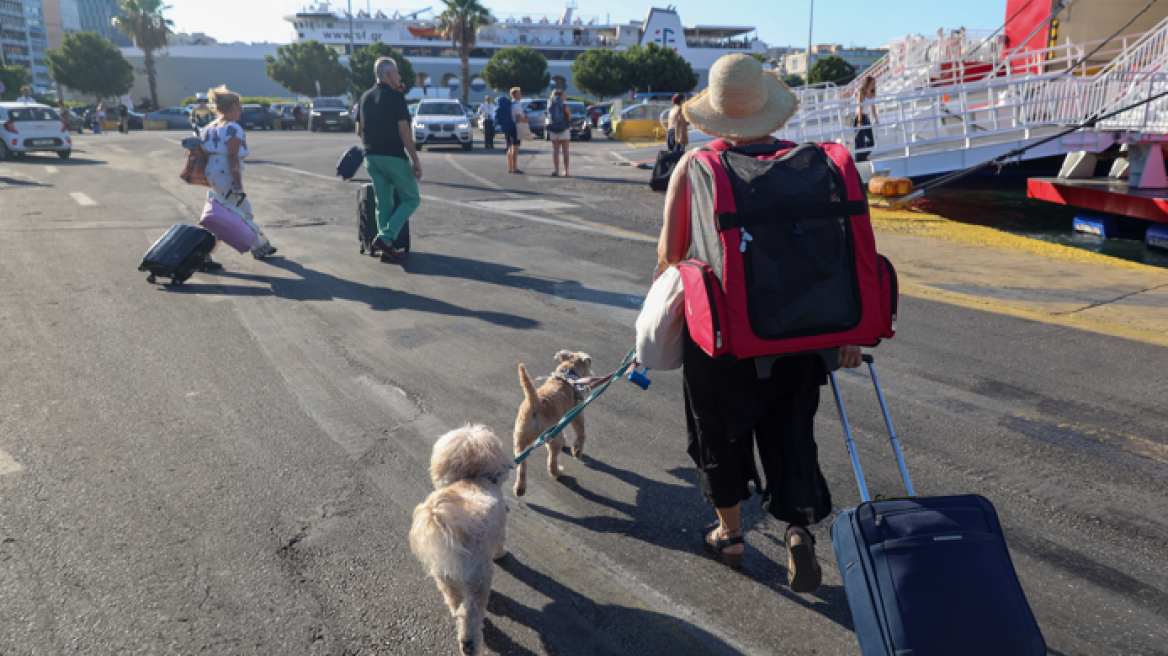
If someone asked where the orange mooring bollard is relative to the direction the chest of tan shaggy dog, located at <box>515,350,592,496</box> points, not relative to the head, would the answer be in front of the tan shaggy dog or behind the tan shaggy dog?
in front

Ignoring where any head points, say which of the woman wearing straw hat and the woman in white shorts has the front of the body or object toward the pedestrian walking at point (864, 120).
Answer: the woman wearing straw hat

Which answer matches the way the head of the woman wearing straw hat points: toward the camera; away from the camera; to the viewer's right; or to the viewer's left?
away from the camera

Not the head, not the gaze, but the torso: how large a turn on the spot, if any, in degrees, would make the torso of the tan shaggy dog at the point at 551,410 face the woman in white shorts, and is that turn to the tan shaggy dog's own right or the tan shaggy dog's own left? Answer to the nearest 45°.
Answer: approximately 45° to the tan shaggy dog's own left

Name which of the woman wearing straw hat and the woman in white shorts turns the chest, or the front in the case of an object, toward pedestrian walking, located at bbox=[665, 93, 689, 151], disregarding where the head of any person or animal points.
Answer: the woman wearing straw hat

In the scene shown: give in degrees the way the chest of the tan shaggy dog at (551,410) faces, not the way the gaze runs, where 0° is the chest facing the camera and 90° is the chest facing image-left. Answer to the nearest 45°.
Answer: approximately 225°

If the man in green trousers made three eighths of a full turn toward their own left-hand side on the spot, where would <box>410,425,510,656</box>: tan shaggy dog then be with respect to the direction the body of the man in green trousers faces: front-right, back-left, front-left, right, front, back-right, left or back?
left

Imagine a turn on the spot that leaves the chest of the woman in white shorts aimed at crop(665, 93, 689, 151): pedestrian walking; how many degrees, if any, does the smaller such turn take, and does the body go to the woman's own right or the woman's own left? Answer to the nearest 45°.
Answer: approximately 135° to the woman's own right

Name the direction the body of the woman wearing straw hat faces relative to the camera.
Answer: away from the camera

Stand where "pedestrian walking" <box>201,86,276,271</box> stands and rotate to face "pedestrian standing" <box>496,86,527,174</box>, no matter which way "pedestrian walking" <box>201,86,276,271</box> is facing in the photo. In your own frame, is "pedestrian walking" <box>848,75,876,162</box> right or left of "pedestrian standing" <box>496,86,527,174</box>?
right
